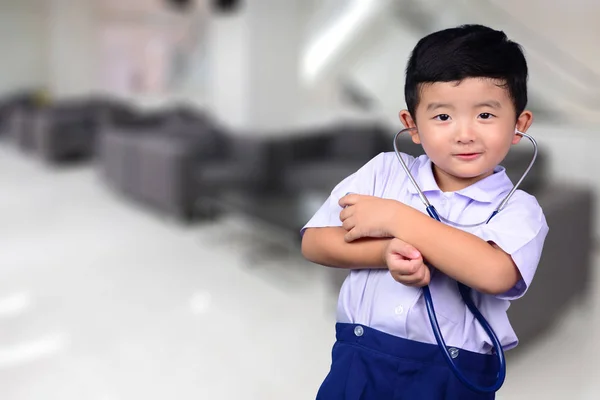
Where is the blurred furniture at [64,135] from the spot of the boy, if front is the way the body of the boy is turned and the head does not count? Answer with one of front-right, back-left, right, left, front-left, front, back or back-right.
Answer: back-right

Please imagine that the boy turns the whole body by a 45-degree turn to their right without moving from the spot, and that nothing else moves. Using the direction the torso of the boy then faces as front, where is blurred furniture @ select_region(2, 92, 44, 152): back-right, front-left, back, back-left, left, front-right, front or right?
right

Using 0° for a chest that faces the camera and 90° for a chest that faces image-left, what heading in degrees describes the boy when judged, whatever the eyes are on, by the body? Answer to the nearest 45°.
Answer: approximately 0°

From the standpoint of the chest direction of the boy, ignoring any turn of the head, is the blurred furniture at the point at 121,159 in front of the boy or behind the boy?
behind
